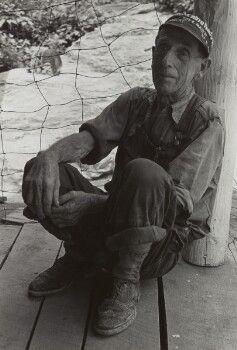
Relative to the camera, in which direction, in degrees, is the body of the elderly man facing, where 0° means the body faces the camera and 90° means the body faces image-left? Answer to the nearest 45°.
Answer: approximately 45°

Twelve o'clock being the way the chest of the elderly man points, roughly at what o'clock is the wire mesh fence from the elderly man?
The wire mesh fence is roughly at 4 o'clock from the elderly man.

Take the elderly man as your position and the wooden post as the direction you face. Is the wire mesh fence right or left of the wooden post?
left
